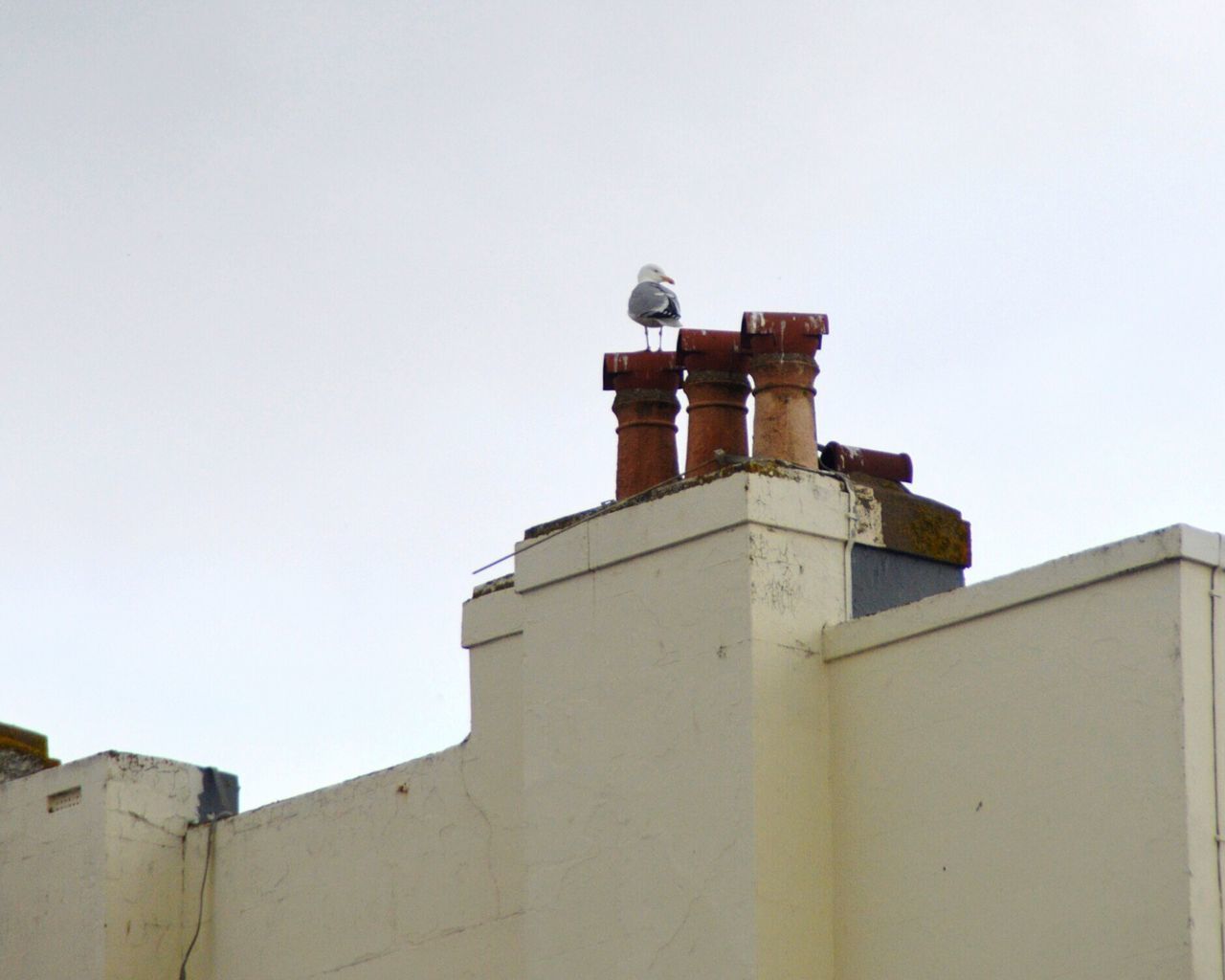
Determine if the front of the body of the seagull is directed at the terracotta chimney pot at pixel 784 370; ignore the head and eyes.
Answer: no

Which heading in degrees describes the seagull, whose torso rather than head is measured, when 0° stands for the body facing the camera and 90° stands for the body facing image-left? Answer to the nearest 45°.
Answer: approximately 135°
